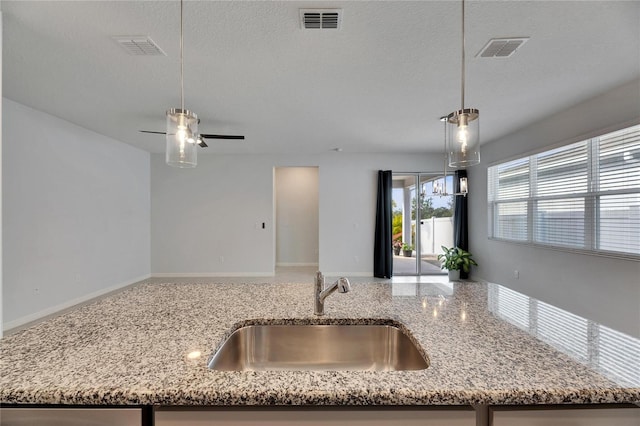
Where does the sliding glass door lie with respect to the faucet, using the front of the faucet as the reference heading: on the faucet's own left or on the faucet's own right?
on the faucet's own left

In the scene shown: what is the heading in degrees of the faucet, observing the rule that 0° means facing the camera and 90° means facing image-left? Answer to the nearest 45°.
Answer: approximately 315°

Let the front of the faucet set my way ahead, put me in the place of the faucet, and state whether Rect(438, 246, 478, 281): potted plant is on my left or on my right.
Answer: on my left

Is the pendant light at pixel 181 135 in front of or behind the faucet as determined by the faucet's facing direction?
behind

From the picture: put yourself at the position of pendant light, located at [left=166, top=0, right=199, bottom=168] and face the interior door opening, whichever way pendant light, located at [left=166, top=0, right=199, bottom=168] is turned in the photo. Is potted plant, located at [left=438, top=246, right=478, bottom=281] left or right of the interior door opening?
right

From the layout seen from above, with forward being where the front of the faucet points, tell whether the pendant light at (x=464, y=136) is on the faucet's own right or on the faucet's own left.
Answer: on the faucet's own left

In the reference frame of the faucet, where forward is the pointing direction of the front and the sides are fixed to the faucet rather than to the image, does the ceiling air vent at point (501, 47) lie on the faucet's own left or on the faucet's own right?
on the faucet's own left

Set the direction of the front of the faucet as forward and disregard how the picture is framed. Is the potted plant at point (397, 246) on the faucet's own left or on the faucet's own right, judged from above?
on the faucet's own left

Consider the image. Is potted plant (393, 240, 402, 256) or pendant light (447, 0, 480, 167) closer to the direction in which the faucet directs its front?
the pendant light

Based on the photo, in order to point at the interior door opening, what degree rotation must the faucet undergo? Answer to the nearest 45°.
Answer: approximately 135° to its left
